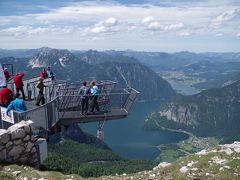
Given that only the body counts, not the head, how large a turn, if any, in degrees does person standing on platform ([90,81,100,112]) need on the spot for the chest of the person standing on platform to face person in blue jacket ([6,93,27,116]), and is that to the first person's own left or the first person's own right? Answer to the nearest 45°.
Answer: approximately 45° to the first person's own left

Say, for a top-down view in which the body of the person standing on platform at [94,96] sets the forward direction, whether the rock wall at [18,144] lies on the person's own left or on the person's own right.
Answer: on the person's own left

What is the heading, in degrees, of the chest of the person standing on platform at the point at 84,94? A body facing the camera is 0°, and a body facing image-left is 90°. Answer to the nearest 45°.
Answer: approximately 180°

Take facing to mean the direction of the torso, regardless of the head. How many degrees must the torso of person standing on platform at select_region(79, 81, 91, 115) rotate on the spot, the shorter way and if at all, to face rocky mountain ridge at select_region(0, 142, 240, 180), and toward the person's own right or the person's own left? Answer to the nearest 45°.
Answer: approximately 135° to the person's own right

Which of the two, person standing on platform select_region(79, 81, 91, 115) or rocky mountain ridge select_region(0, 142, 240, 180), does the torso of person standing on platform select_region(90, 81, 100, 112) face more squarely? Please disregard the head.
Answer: the person standing on platform
